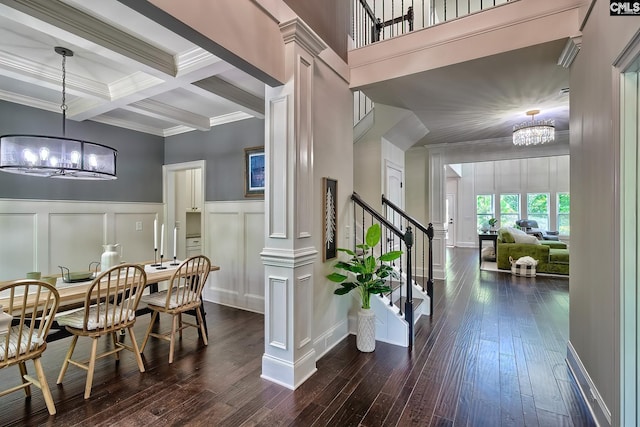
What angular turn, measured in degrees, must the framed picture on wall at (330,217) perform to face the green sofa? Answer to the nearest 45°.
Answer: approximately 90° to its left

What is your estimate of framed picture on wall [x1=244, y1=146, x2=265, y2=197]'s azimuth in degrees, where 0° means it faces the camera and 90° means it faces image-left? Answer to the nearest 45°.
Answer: approximately 45°

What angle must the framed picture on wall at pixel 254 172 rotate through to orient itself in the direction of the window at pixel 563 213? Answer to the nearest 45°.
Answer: approximately 135° to its left

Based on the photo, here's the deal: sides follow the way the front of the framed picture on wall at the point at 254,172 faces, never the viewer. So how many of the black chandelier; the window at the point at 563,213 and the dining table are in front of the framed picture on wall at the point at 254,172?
2

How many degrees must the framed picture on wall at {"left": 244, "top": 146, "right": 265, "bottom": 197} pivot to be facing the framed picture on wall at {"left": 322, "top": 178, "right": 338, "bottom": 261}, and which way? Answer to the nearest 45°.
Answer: approximately 90° to its left

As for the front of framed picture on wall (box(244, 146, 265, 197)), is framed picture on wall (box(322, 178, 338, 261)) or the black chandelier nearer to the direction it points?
the black chandelier

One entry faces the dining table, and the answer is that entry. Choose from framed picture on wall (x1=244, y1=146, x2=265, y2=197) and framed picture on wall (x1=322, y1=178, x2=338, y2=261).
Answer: framed picture on wall (x1=244, y1=146, x2=265, y2=197)

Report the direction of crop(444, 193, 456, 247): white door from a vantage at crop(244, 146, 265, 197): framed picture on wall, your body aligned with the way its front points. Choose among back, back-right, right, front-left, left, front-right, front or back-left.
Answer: back

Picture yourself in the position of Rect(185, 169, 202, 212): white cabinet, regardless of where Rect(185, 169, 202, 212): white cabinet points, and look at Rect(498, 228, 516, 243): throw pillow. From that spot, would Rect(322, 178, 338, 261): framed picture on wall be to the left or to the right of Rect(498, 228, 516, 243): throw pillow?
right

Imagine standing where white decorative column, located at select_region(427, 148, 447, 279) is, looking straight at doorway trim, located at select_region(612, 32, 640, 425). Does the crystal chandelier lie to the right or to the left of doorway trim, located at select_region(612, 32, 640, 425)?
left

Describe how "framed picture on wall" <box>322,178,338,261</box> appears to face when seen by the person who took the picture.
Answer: facing the viewer and to the right of the viewer

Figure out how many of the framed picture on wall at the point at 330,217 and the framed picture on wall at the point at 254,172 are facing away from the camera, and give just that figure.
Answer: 0

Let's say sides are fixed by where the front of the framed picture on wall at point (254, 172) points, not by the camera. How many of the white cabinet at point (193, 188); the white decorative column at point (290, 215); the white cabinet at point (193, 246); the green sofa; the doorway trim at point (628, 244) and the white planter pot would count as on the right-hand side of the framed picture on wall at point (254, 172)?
2

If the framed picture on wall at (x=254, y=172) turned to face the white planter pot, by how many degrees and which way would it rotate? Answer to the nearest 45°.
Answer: approximately 90° to its left

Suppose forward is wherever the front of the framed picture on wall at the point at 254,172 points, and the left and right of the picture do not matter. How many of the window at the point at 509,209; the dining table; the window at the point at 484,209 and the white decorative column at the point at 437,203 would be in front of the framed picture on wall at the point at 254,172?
1
